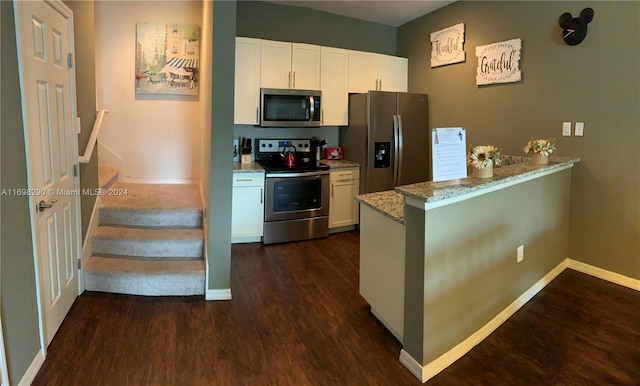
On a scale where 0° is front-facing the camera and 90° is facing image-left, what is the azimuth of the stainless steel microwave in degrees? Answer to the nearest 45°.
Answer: approximately 0°

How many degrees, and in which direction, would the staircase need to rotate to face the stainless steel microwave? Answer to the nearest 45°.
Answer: approximately 135° to its left

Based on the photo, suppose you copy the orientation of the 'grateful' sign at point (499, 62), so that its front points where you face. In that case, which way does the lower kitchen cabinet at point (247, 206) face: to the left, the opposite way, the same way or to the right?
to the left

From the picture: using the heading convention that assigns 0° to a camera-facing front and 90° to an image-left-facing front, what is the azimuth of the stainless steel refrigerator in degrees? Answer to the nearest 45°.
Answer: approximately 315°

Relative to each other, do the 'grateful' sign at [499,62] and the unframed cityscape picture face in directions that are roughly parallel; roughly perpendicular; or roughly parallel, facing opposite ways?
roughly perpendicular

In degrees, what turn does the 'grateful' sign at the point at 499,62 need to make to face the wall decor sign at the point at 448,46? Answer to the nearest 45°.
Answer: approximately 90° to its right
